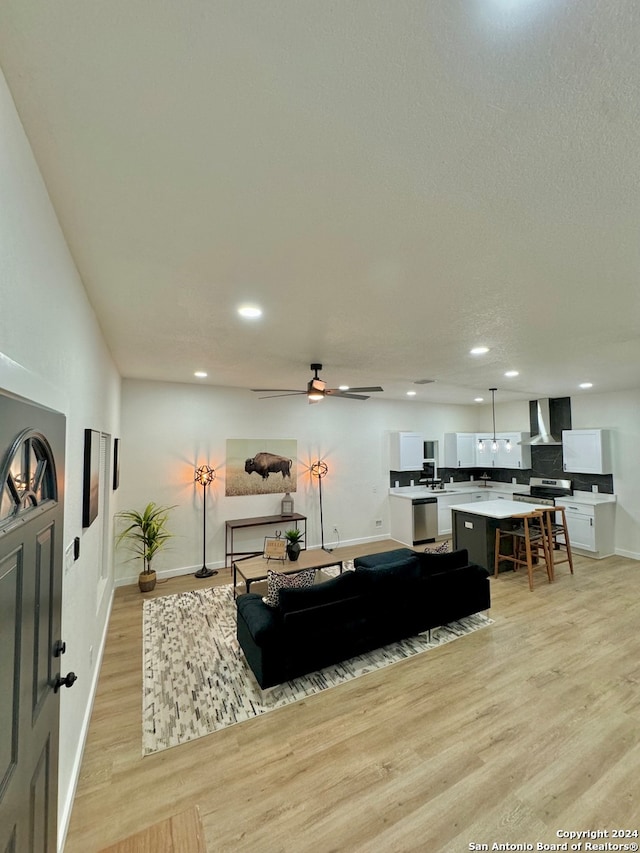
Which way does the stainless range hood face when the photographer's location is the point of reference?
facing the viewer and to the left of the viewer

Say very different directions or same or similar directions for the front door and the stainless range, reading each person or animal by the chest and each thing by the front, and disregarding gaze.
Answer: very different directions

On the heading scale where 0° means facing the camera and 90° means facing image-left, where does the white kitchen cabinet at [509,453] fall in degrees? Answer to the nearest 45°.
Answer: approximately 45°

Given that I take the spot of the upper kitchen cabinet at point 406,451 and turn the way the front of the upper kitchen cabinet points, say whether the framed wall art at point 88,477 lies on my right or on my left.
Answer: on my right

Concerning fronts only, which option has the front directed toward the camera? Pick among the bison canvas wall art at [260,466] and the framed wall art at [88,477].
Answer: the bison canvas wall art at [260,466]

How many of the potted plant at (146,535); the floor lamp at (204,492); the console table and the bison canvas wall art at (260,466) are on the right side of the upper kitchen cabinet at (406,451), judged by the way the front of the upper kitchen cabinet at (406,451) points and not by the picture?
4

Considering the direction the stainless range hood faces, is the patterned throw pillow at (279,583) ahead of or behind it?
ahead

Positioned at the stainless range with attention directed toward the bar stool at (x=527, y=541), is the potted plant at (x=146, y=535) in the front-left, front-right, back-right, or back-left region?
front-right

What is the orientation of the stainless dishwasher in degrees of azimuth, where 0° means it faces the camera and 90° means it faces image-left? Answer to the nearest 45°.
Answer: approximately 315°

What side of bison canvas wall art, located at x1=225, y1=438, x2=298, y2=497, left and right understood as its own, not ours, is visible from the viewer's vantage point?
front

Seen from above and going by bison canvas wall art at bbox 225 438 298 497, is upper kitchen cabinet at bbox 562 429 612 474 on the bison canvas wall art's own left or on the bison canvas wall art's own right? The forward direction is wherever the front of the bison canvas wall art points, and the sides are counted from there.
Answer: on the bison canvas wall art's own left

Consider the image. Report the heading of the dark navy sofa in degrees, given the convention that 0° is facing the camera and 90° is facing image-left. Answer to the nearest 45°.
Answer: approximately 135°

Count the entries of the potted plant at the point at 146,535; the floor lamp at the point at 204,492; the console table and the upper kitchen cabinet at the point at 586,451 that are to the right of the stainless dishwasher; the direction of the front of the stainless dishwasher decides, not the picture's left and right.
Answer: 3

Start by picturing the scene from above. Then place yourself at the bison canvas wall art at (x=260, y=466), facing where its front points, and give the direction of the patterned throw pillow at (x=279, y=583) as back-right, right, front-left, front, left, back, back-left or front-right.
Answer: front

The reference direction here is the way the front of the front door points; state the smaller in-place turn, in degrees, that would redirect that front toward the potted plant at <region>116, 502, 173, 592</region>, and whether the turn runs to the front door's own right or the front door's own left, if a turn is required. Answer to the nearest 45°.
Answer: approximately 90° to the front door's own left
